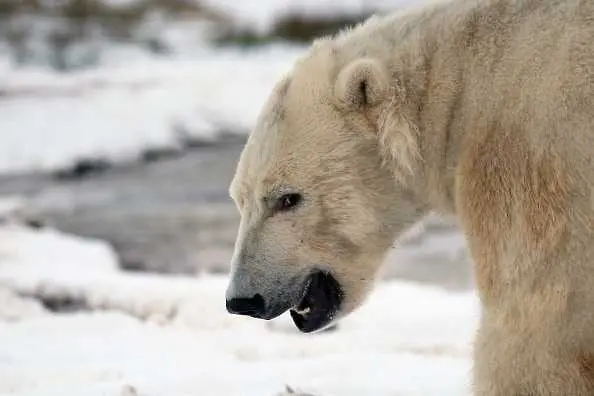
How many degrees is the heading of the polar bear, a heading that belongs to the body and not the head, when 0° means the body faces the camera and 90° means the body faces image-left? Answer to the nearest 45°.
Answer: approximately 90°
